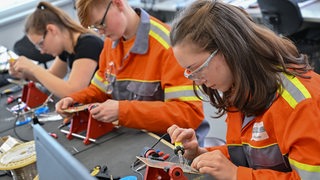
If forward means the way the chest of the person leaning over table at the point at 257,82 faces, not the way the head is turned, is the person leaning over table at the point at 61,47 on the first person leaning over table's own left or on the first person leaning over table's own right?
on the first person leaning over table's own right

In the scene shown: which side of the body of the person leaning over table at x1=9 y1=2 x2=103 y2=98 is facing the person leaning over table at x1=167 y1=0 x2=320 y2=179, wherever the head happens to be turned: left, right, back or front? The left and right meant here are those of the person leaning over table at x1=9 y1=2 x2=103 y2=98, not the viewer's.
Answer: left

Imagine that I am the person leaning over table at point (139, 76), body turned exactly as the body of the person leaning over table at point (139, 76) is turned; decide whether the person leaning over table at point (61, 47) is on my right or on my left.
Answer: on my right

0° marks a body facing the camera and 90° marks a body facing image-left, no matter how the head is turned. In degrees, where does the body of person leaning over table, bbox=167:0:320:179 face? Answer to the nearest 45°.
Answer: approximately 45°

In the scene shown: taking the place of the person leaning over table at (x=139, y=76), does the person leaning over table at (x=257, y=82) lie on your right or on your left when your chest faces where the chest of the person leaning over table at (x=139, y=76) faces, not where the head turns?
on your left
